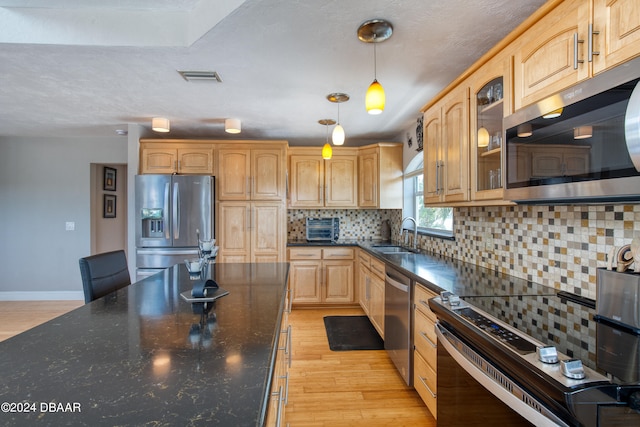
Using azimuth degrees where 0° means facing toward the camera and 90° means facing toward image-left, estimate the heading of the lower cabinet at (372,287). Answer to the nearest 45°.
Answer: approximately 90°

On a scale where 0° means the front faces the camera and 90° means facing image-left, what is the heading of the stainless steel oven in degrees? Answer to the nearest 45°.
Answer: approximately 45°

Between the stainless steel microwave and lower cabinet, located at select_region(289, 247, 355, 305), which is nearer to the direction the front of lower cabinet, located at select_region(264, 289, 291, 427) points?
the stainless steel microwave

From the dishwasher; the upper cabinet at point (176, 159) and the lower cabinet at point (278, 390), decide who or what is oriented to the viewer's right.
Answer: the lower cabinet

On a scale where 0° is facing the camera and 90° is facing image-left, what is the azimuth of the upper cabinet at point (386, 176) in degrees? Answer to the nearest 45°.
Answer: approximately 45°

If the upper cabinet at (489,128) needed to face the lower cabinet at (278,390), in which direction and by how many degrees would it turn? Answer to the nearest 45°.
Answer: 0° — it already faces it

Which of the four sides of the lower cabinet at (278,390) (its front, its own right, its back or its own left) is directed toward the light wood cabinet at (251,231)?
left

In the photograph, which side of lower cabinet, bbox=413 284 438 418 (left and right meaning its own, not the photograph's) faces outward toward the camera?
left
